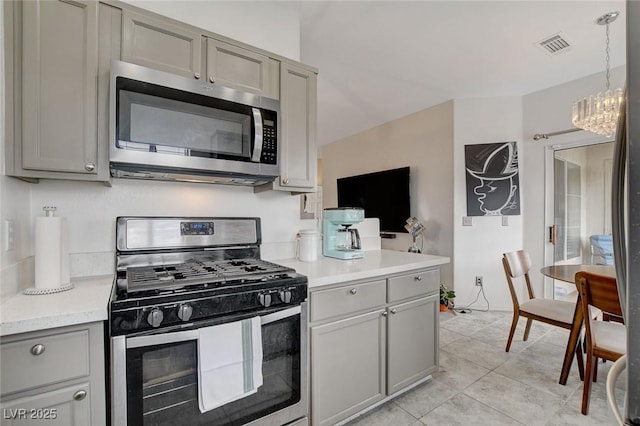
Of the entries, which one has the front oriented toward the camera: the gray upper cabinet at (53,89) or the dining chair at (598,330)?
the gray upper cabinet

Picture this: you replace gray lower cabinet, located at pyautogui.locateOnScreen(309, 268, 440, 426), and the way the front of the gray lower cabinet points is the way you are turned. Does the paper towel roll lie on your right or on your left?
on your right

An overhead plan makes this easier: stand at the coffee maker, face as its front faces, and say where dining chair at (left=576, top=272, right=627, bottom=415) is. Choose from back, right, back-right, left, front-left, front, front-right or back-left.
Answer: front-left

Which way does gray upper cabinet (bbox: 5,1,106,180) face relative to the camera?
toward the camera

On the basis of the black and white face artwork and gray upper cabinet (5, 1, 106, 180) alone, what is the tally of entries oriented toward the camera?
2

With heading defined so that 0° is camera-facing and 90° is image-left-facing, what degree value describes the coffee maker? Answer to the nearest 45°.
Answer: approximately 315°

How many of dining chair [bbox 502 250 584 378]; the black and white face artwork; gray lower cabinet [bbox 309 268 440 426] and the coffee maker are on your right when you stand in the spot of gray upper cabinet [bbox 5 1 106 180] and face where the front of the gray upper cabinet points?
0

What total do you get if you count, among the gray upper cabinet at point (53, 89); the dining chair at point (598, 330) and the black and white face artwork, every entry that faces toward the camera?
2

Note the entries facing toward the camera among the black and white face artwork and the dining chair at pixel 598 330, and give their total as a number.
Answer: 1

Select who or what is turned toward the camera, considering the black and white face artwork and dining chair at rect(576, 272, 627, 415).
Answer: the black and white face artwork

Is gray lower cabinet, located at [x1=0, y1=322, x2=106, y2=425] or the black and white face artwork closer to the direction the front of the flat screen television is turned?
the gray lower cabinet

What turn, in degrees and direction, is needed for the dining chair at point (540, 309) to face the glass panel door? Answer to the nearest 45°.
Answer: approximately 135° to its left

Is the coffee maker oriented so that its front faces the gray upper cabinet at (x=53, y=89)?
no

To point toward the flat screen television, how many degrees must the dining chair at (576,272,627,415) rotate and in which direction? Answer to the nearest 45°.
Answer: approximately 90° to its left

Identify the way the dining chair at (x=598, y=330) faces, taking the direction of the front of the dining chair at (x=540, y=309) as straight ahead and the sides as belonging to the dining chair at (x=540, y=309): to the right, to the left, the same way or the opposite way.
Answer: to the left

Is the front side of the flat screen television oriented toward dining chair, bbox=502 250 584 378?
no
